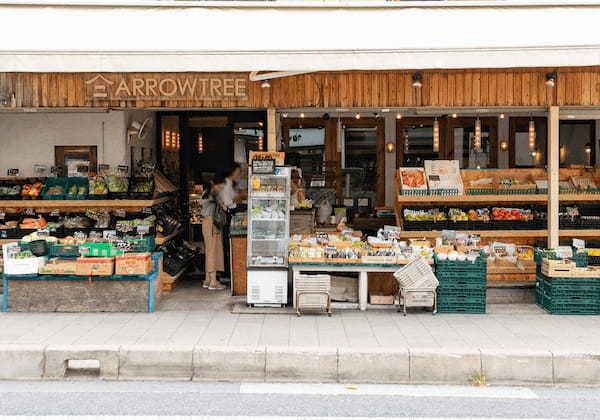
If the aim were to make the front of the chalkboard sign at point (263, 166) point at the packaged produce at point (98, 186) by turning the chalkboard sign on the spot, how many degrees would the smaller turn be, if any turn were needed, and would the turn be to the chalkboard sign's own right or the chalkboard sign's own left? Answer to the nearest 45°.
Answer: approximately 135° to the chalkboard sign's own right

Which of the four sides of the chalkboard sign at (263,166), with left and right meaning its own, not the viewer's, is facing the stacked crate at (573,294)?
left

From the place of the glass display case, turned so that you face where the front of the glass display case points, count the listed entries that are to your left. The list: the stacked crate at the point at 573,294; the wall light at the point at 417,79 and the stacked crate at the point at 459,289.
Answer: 3

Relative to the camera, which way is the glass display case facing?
toward the camera

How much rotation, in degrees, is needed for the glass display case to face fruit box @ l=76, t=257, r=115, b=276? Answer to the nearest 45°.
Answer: approximately 90° to its right

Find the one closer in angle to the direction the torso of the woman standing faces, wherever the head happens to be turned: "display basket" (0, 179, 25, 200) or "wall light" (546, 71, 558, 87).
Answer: the wall light

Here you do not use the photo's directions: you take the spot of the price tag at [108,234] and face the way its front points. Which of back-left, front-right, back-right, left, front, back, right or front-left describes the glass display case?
front-left

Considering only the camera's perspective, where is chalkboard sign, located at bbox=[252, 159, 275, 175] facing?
facing the viewer

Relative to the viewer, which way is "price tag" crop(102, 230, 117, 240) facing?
toward the camera

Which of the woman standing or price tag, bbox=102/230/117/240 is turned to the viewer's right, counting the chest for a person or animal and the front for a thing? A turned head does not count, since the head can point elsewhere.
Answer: the woman standing

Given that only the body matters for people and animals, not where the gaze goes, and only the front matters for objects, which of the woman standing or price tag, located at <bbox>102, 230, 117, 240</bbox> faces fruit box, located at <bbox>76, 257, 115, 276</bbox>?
the price tag

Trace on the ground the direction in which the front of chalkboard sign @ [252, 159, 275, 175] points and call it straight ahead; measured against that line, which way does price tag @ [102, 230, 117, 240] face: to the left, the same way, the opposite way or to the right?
the same way

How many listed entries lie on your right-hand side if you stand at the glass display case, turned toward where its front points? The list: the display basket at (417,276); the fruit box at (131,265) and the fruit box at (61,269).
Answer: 2

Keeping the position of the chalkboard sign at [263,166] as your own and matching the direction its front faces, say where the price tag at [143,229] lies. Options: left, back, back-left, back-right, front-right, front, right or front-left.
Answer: back-right
